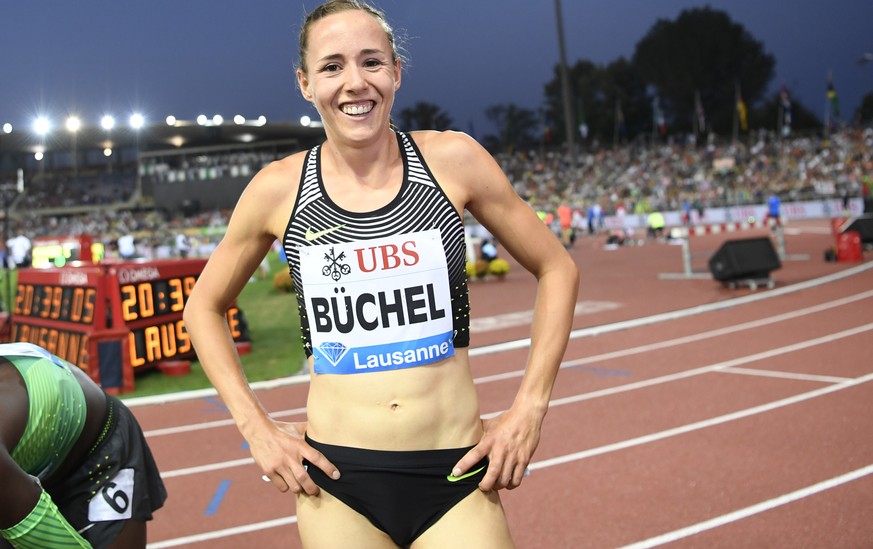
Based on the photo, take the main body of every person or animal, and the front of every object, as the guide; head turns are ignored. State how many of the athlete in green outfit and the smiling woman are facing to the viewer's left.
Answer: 1

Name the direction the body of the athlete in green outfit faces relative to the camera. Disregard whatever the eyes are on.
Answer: to the viewer's left

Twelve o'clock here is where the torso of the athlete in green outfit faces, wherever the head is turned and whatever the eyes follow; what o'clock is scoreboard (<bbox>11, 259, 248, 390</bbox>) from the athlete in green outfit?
The scoreboard is roughly at 3 o'clock from the athlete in green outfit.

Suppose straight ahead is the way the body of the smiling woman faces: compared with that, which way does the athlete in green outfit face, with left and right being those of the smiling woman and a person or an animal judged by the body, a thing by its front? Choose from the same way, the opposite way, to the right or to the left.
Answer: to the right

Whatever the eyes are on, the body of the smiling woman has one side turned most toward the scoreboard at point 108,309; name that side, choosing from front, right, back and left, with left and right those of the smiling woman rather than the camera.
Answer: back

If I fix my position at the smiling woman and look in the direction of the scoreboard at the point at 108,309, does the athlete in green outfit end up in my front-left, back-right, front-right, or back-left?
front-left

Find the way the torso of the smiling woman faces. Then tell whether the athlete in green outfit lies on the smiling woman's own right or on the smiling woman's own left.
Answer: on the smiling woman's own right

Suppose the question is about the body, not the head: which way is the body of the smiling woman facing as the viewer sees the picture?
toward the camera

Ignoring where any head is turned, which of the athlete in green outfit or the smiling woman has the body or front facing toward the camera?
the smiling woman

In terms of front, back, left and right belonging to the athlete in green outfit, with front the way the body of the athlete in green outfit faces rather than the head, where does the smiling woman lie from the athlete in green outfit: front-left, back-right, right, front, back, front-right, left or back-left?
back-left
